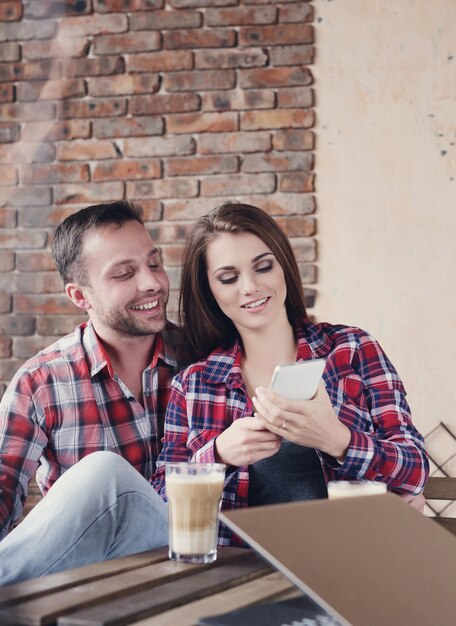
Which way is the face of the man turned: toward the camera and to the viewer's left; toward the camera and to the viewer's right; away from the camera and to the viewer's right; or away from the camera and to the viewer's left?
toward the camera and to the viewer's right

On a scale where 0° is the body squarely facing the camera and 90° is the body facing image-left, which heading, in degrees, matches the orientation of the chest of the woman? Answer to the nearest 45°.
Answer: approximately 0°

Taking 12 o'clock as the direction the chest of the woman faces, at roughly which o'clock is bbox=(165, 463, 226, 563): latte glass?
The latte glass is roughly at 12 o'clock from the woman.

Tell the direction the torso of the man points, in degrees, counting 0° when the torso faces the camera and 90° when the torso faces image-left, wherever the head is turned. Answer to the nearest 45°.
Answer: approximately 315°

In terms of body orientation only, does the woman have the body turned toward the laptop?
yes

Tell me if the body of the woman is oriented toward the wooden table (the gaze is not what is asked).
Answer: yes
